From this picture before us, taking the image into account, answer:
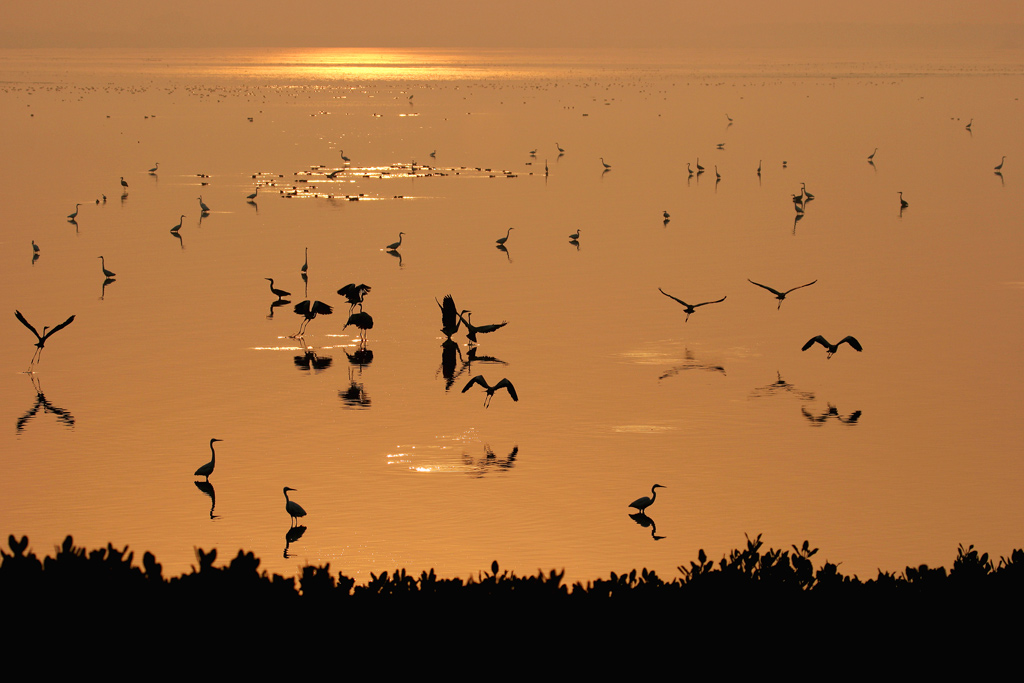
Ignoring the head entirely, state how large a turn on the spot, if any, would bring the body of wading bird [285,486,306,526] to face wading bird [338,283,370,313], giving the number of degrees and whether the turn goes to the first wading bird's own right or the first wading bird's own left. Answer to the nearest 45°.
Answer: approximately 90° to the first wading bird's own right

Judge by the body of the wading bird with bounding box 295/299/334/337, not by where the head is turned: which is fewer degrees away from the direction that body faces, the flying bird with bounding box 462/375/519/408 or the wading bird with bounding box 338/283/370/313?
the wading bird

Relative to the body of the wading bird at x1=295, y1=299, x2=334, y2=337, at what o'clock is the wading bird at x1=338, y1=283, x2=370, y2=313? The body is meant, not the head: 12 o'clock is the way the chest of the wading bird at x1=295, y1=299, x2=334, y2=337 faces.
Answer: the wading bird at x1=338, y1=283, x2=370, y2=313 is roughly at 1 o'clock from the wading bird at x1=295, y1=299, x2=334, y2=337.

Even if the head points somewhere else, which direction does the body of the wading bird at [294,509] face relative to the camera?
to the viewer's left

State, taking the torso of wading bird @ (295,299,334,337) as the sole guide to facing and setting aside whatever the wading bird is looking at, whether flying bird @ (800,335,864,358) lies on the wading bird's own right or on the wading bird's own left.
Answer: on the wading bird's own right

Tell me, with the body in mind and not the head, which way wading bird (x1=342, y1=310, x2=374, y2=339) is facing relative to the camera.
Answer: to the viewer's left

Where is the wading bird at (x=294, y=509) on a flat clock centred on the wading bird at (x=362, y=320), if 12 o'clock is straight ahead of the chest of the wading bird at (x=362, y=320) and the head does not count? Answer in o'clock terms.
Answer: the wading bird at (x=294, y=509) is roughly at 9 o'clock from the wading bird at (x=362, y=320).

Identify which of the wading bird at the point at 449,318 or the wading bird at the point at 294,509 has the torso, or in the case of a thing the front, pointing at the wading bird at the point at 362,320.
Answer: the wading bird at the point at 449,318

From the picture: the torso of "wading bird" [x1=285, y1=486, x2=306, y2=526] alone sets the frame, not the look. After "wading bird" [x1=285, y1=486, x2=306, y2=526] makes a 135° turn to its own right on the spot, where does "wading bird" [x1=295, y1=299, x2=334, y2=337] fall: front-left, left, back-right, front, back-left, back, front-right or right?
front-left
